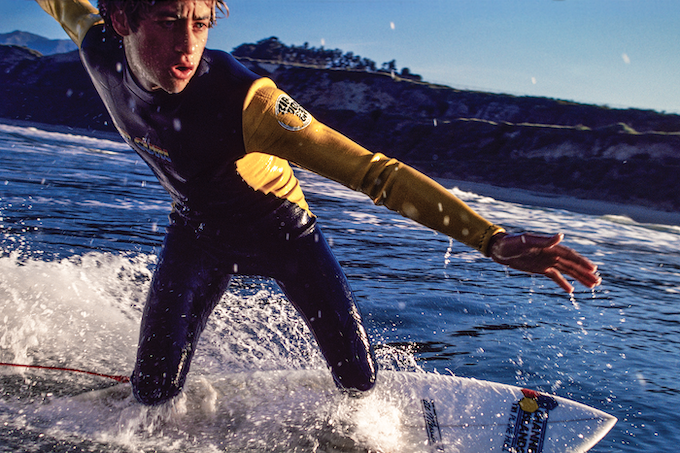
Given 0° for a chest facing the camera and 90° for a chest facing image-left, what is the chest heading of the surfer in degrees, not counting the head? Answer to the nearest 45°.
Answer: approximately 0°

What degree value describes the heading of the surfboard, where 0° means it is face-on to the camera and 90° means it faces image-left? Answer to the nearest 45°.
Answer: approximately 270°
